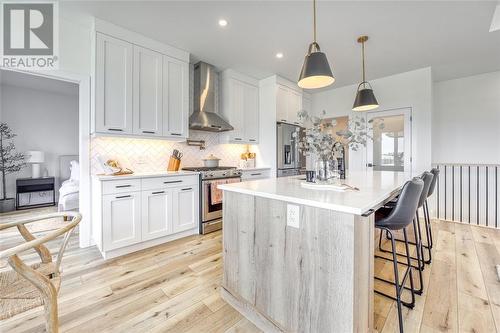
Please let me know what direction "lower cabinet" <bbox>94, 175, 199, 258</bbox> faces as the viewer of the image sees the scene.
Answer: facing the viewer and to the right of the viewer

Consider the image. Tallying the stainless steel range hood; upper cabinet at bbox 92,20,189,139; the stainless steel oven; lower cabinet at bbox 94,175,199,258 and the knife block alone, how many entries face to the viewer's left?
0

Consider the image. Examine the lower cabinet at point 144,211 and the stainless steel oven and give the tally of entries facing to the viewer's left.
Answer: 0

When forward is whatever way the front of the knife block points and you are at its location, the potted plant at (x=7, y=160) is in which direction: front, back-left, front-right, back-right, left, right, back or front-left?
back

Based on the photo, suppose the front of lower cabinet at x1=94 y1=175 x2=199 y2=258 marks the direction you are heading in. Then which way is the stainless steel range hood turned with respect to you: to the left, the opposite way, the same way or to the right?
the same way

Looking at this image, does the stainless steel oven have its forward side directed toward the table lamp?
no

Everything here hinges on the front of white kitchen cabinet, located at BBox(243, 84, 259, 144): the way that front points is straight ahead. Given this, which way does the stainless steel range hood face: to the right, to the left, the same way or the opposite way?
the same way

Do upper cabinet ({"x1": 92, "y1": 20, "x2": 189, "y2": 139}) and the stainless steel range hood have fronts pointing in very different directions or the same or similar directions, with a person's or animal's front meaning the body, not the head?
same or similar directions

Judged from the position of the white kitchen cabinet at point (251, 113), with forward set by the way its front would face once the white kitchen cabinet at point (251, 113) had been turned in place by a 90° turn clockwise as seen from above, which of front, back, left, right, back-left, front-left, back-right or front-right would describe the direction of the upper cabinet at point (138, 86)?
front

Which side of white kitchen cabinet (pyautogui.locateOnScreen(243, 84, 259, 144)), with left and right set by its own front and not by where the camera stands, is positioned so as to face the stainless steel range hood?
right

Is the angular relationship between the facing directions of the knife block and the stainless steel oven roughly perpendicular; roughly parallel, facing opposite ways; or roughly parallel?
roughly parallel

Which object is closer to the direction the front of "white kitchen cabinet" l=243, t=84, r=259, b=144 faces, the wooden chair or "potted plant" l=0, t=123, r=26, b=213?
the wooden chair

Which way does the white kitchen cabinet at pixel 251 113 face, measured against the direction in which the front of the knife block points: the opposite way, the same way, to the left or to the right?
the same way

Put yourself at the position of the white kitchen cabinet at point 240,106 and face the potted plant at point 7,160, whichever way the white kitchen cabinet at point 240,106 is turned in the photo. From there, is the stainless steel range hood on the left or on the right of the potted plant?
left

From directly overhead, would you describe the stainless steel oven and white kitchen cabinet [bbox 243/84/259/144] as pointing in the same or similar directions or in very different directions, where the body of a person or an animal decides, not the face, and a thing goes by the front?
same or similar directions

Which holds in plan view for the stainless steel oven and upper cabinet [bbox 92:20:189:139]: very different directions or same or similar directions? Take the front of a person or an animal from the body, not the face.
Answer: same or similar directions

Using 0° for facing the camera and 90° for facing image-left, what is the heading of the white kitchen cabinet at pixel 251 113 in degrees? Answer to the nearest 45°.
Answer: approximately 315°
